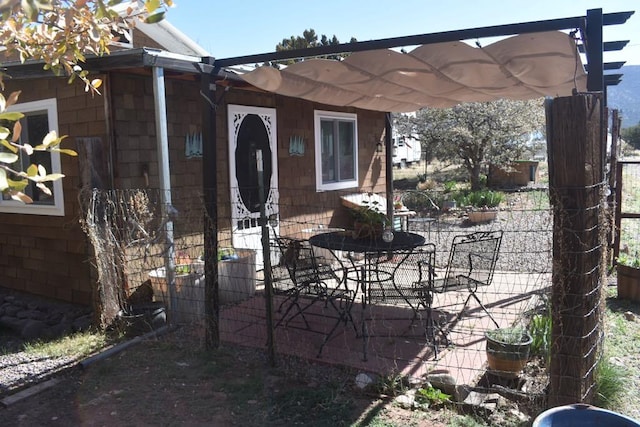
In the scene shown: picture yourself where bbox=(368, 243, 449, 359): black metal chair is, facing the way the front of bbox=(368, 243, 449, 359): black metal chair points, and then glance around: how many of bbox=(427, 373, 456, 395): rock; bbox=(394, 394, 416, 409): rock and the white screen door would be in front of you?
1

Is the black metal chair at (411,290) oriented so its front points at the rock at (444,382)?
no

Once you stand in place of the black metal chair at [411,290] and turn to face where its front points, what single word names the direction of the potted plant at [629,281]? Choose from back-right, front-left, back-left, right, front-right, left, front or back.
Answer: right

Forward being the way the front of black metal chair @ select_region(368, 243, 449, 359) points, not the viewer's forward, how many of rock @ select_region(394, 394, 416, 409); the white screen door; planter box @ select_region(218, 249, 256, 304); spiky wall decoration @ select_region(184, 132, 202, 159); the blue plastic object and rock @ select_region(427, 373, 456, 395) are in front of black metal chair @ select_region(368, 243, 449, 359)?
3

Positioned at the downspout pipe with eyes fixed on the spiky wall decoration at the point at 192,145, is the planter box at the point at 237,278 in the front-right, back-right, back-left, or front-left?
front-right

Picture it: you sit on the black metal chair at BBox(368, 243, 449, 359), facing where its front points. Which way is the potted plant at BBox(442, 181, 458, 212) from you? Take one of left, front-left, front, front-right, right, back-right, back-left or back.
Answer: front-right

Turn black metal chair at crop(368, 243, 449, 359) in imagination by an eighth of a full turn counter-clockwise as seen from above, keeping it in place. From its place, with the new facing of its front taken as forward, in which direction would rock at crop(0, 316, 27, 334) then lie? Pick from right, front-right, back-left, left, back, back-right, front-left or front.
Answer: front

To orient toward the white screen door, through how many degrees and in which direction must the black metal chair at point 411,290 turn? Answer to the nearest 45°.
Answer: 0° — it already faces it

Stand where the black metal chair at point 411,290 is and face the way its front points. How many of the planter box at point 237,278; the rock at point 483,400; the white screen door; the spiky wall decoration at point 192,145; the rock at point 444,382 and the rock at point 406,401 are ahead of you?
3

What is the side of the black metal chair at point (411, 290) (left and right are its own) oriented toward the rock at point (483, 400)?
back

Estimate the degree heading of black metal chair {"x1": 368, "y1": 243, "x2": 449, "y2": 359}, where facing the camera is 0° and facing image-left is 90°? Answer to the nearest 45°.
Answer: approximately 135°

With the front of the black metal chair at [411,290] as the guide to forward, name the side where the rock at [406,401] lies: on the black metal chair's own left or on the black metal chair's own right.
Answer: on the black metal chair's own left

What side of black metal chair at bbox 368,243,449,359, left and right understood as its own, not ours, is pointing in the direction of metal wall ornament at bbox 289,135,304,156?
front

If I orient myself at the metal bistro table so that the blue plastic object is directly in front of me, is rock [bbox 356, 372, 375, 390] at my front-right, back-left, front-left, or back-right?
front-right

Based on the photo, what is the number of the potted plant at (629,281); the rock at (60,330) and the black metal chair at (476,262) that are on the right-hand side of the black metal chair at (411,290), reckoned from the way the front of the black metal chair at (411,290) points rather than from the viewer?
2

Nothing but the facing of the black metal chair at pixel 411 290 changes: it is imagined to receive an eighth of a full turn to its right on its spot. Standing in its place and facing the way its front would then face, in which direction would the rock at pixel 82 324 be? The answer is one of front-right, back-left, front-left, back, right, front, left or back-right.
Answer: left

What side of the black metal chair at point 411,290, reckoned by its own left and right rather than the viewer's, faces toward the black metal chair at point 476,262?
right
